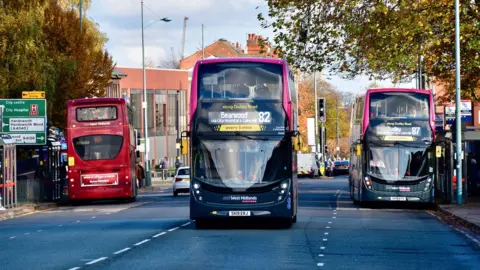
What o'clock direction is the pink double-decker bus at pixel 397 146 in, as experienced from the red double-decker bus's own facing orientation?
The pink double-decker bus is roughly at 4 o'clock from the red double-decker bus.

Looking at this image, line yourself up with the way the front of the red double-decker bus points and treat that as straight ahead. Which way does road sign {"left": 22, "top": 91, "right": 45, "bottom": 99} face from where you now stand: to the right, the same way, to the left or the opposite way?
the opposite way

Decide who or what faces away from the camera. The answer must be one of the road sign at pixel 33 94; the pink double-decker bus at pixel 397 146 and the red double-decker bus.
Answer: the red double-decker bus

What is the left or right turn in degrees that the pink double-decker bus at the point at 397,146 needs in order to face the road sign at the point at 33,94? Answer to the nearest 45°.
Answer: approximately 90° to its right

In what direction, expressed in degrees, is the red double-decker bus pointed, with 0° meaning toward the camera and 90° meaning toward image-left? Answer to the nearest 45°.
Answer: approximately 180°

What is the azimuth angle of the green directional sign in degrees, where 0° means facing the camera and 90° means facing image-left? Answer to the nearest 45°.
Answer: approximately 0°

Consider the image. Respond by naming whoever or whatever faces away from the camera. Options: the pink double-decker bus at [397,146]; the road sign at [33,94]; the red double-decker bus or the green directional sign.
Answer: the red double-decker bus

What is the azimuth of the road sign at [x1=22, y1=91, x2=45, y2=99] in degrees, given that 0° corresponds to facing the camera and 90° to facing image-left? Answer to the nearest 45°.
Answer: approximately 0°
